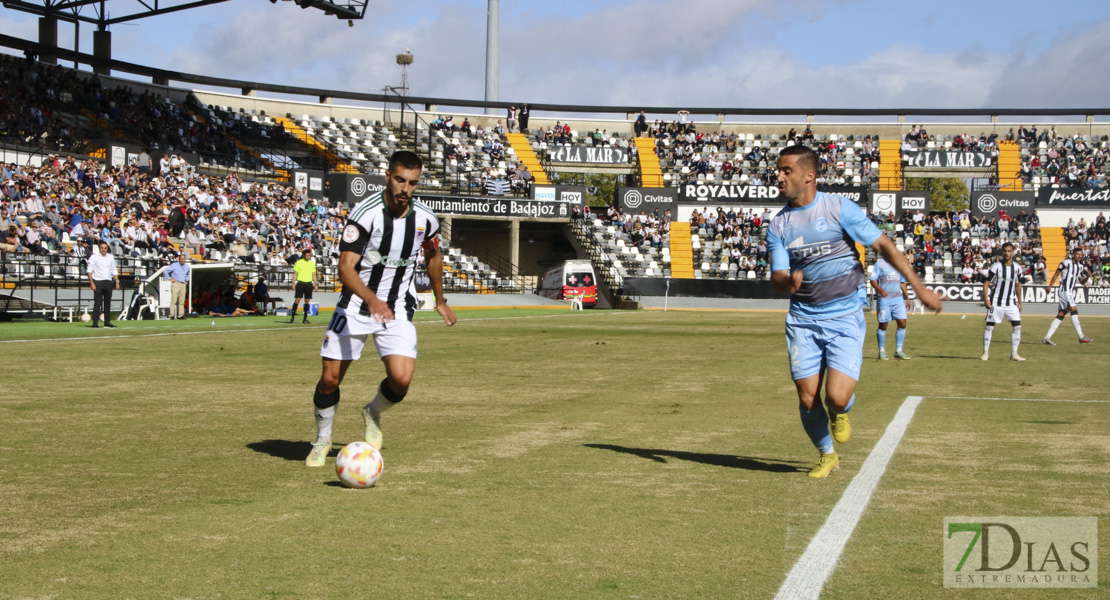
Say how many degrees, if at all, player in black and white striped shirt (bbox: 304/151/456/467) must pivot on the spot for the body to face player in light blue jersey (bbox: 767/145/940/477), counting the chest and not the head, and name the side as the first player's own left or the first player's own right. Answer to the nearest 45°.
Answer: approximately 90° to the first player's own left

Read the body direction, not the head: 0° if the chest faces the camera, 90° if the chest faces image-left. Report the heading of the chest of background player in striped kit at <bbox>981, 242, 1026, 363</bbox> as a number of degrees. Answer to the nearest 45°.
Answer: approximately 0°

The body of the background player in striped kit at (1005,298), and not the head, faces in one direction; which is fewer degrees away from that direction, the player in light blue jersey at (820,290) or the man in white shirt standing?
the player in light blue jersey

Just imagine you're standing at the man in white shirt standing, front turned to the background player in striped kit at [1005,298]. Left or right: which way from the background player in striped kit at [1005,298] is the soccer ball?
right

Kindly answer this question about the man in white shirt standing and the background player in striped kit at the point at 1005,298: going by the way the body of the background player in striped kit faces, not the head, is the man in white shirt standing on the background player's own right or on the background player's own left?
on the background player's own right

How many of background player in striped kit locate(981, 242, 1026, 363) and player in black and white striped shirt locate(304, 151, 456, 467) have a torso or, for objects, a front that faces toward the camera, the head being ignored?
2

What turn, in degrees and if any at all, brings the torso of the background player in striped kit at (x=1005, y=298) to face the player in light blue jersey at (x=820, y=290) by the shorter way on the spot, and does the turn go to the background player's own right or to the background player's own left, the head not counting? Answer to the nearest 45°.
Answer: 0° — they already face them

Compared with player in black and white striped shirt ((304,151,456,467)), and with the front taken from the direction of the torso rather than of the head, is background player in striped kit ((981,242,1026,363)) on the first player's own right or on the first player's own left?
on the first player's own left

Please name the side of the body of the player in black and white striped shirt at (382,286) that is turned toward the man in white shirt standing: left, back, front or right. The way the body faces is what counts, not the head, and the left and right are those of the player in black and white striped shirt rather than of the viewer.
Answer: back
